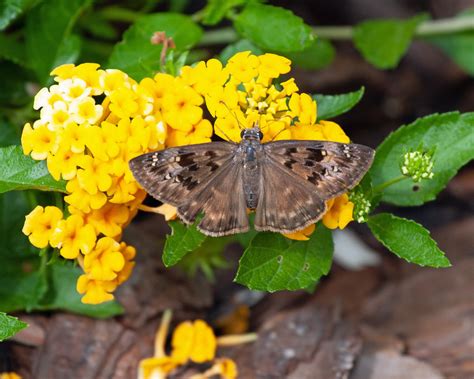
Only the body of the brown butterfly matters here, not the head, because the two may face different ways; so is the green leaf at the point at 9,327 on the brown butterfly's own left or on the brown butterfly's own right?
on the brown butterfly's own left

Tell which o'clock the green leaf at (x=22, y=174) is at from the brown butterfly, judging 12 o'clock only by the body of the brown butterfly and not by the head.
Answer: The green leaf is roughly at 9 o'clock from the brown butterfly.

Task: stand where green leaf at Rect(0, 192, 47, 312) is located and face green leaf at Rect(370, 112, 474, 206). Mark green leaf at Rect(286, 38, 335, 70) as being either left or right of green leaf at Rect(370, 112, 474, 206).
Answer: left

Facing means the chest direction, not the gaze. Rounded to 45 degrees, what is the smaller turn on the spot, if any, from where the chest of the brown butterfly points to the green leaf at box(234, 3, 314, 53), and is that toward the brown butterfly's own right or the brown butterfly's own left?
0° — it already faces it

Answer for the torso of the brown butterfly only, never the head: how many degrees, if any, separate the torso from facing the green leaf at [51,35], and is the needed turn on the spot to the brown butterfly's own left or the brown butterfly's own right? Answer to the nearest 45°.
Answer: approximately 45° to the brown butterfly's own left

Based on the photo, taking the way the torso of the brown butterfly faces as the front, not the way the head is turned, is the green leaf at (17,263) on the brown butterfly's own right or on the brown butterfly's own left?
on the brown butterfly's own left

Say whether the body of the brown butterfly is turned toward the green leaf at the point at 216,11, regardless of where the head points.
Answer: yes

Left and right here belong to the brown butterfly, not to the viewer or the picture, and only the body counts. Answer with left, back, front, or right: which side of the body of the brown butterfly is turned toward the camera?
back
